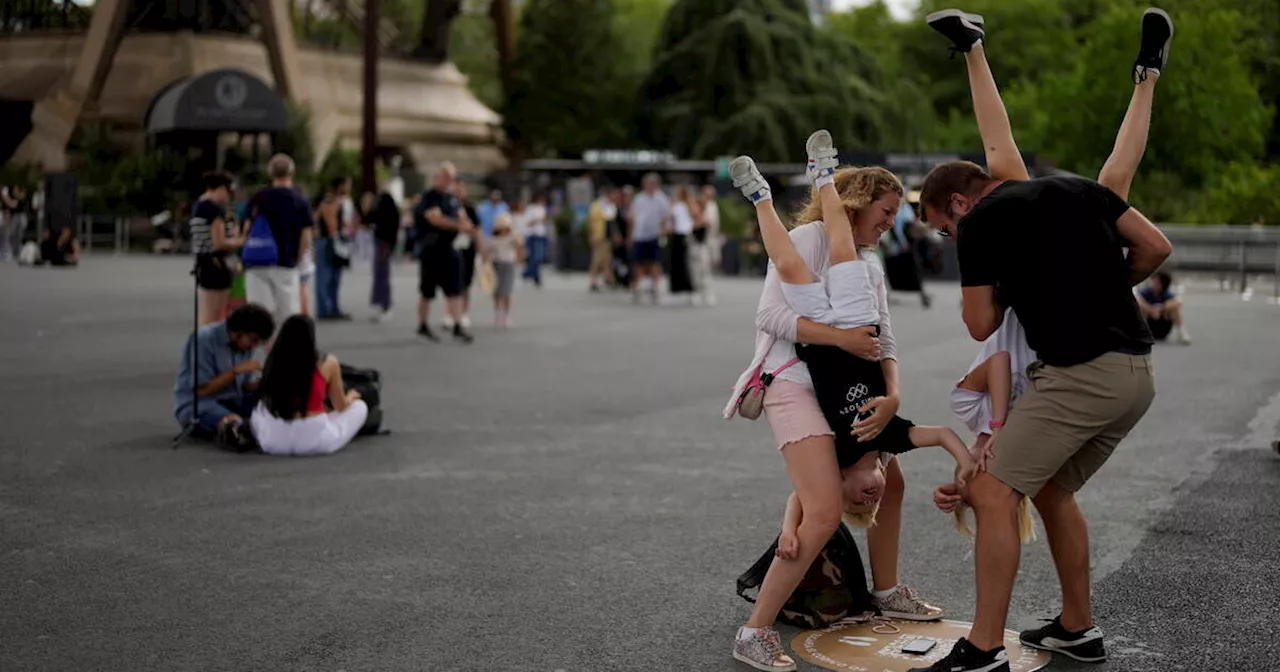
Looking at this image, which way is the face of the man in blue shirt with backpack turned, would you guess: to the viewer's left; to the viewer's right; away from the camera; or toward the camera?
away from the camera

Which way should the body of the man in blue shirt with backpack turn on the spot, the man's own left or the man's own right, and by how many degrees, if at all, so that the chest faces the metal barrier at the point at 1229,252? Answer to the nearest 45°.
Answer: approximately 45° to the man's own right

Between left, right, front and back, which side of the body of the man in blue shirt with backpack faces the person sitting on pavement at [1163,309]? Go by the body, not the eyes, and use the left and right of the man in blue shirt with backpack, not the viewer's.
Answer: right

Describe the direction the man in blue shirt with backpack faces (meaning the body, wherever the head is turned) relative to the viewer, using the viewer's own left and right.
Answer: facing away from the viewer

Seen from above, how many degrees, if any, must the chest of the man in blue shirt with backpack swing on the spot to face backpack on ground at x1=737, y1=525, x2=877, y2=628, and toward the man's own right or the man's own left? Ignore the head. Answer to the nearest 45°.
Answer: approximately 180°

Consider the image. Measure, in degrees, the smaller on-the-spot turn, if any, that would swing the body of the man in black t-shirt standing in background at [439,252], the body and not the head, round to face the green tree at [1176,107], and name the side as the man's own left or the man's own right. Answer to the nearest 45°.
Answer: approximately 90° to the man's own left

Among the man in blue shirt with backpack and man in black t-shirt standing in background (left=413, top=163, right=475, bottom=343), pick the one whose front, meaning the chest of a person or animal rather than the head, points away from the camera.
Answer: the man in blue shirt with backpack

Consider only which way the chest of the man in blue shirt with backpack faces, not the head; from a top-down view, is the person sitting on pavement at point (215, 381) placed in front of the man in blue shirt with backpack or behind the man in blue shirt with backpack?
behind

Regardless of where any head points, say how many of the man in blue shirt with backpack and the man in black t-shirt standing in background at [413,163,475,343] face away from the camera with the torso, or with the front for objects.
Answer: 1

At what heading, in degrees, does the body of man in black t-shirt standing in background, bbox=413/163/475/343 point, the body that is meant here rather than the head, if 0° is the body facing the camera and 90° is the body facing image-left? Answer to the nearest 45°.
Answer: approximately 315°

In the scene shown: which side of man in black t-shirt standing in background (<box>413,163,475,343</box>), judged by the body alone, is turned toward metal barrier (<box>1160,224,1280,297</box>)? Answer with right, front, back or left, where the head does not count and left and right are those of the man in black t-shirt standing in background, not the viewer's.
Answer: left

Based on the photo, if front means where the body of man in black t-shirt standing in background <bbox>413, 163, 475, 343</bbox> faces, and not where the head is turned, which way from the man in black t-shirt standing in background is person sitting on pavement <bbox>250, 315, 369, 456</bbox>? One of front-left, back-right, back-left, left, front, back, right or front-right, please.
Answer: front-right
